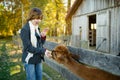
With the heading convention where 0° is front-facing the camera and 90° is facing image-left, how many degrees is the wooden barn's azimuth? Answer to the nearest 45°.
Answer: approximately 45°

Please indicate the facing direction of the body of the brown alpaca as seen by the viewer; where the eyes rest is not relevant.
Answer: to the viewer's left
